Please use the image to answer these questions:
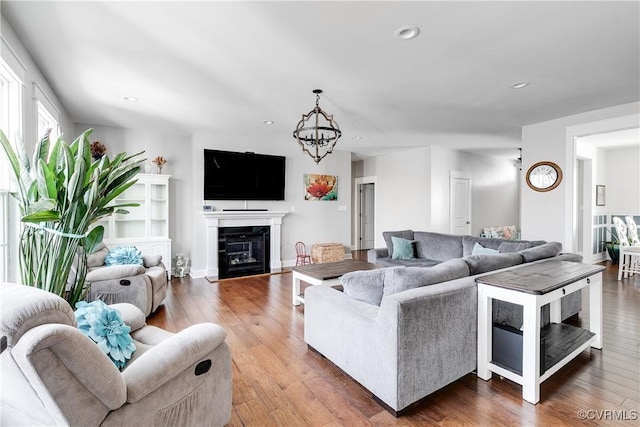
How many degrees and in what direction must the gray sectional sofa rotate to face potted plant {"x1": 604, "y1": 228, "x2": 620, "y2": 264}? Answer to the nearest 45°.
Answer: approximately 90° to its right

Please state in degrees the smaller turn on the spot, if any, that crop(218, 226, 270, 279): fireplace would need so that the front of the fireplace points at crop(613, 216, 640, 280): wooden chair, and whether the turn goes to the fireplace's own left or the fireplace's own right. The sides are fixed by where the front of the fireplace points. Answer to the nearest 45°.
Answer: approximately 90° to the fireplace's own left

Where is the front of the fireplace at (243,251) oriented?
toward the camera

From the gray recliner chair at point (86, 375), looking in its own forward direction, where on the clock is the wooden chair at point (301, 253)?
The wooden chair is roughly at 12 o'clock from the gray recliner chair.

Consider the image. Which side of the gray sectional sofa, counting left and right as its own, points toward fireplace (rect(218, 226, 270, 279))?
front

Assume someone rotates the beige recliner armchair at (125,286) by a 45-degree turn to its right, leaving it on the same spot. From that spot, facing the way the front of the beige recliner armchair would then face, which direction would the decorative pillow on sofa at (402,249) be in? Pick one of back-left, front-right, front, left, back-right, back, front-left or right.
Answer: front-left

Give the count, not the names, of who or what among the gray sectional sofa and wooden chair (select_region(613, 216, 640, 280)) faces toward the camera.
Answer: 0

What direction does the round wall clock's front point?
toward the camera

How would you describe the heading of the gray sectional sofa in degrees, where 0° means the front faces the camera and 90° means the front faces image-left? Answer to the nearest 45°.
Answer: approximately 135°

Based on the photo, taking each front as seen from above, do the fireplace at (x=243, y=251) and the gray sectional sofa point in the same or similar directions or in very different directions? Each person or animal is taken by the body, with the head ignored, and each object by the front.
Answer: very different directions
